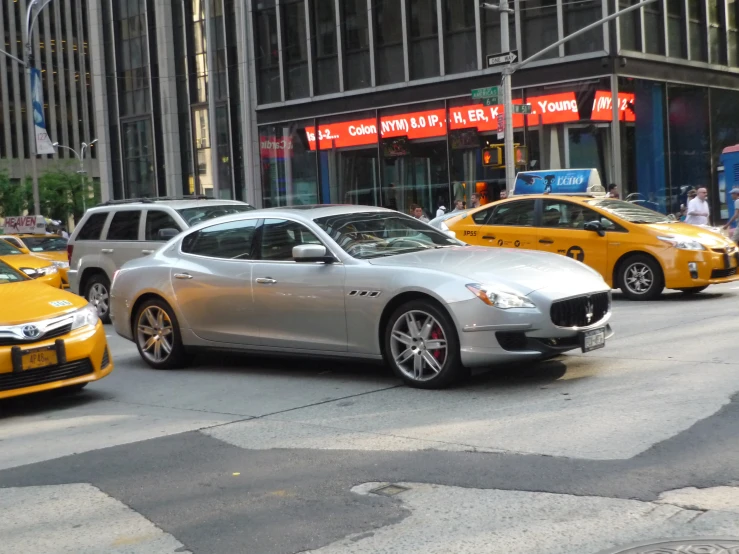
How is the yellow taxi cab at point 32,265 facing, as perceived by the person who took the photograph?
facing the viewer and to the right of the viewer

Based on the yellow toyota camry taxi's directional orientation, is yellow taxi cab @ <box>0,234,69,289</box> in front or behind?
behind

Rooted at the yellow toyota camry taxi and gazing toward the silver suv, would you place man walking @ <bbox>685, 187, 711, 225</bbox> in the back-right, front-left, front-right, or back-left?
front-right

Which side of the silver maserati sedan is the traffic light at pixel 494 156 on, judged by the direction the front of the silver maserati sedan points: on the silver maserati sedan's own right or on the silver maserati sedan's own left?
on the silver maserati sedan's own left

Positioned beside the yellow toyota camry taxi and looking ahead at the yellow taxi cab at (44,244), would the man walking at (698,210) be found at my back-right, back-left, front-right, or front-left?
front-right

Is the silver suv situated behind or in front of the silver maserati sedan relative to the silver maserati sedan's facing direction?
behind

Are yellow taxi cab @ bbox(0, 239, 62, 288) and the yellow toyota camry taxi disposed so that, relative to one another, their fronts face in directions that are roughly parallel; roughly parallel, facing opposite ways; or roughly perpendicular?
roughly parallel

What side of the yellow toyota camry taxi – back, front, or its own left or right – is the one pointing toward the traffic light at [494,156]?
left

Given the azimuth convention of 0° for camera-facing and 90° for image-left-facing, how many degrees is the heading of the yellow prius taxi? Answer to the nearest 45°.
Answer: approximately 315°

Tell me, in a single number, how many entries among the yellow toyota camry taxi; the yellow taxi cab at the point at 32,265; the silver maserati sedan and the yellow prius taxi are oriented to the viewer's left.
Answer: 0
